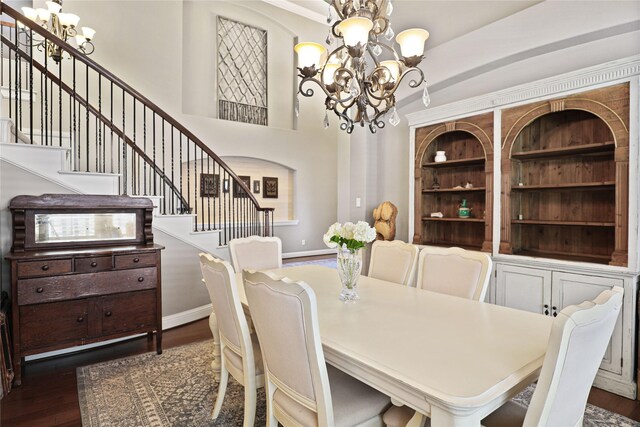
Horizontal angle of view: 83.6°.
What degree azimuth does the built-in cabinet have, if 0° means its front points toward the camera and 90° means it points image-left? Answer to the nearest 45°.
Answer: approximately 45°

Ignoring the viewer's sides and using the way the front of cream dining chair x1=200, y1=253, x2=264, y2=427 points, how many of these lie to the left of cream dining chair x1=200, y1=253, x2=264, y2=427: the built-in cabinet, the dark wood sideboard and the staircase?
2

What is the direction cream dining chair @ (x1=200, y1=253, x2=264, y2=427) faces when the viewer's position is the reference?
facing away from the viewer and to the right of the viewer

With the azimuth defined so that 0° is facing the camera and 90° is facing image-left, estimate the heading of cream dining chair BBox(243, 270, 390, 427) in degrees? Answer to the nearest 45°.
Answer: approximately 225°

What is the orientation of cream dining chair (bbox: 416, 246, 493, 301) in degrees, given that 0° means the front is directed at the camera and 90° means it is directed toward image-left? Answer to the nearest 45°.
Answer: approximately 45°

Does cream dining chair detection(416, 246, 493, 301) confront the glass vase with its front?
yes

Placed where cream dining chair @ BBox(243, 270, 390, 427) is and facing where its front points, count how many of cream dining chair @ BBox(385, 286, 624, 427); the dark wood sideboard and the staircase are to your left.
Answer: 2

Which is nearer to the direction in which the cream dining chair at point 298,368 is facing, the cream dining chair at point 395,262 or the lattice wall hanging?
the cream dining chair

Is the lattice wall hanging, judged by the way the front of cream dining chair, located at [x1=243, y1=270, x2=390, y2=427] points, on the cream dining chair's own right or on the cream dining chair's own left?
on the cream dining chair's own left

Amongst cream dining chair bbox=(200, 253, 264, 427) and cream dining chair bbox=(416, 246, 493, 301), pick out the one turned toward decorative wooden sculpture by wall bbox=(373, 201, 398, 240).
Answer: cream dining chair bbox=(200, 253, 264, 427)
